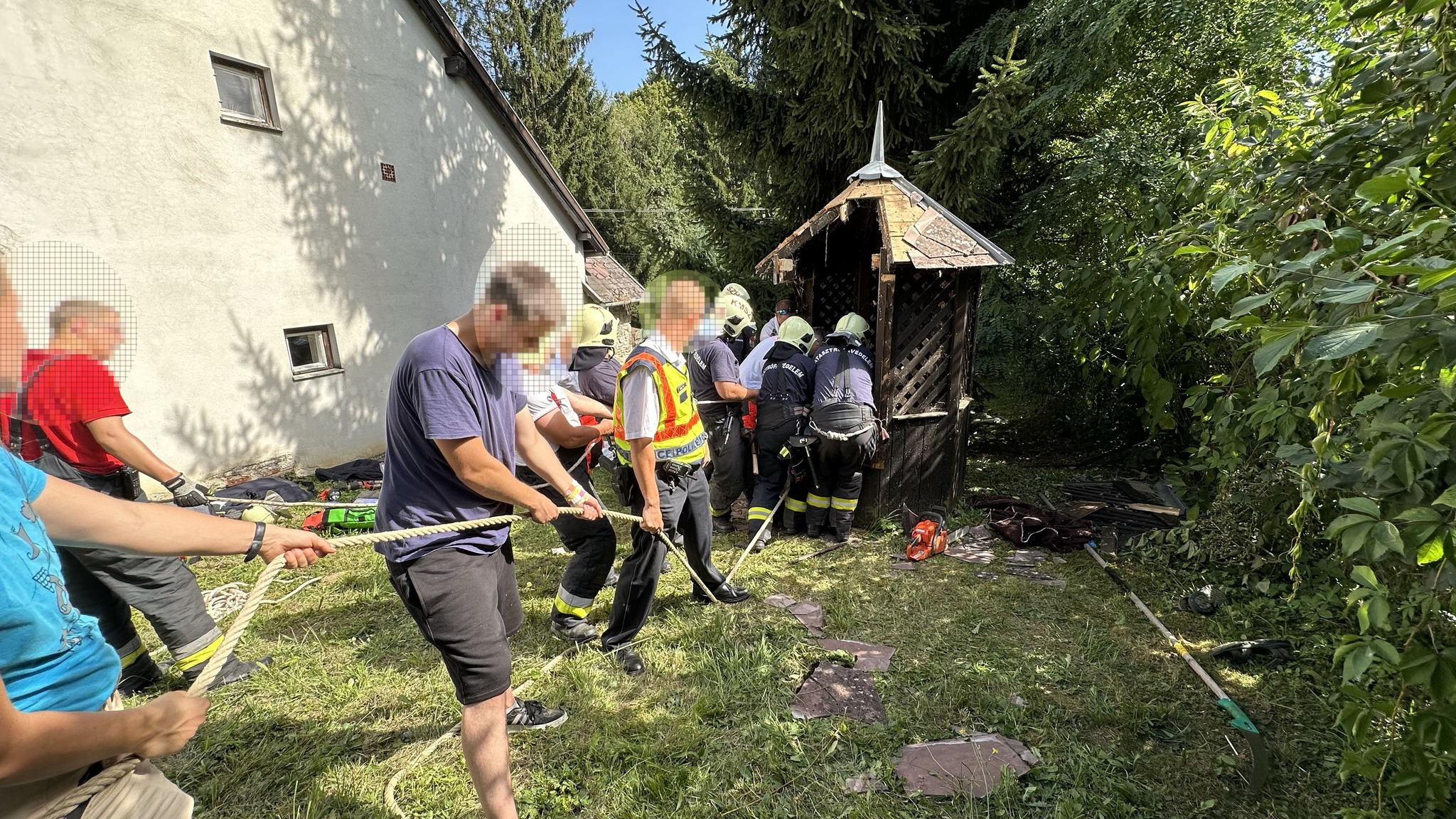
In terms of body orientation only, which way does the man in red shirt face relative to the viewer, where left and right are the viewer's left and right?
facing to the right of the viewer

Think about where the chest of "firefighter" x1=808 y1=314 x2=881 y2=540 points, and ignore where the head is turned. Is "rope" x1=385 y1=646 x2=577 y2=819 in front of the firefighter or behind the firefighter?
behind

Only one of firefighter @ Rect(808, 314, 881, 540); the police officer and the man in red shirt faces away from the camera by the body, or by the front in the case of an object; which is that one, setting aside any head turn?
the firefighter

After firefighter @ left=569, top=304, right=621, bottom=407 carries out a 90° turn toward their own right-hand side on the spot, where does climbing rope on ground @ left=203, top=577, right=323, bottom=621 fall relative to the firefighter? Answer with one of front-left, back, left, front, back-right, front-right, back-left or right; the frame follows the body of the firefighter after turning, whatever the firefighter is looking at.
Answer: back-right

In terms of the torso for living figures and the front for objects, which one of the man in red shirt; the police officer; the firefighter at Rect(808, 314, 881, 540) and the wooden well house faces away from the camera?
the firefighter

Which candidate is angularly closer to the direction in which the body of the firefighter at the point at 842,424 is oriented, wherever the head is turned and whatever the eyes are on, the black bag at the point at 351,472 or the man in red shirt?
the black bag

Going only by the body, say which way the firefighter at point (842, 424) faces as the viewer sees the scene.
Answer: away from the camera

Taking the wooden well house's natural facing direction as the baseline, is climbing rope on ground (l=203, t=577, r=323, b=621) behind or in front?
in front

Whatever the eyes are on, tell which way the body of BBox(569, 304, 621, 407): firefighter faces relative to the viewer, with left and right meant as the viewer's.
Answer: facing away from the viewer and to the right of the viewer

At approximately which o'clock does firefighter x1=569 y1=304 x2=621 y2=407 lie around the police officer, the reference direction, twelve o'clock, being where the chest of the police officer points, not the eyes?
The firefighter is roughly at 7 o'clock from the police officer.

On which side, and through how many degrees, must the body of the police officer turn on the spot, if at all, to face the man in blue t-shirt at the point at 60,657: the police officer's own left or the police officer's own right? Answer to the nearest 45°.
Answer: approximately 90° to the police officer's own right

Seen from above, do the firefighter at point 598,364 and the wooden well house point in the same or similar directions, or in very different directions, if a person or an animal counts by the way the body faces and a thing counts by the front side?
very different directions

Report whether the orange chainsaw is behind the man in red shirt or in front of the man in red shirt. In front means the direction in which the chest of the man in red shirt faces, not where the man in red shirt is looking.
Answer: in front
